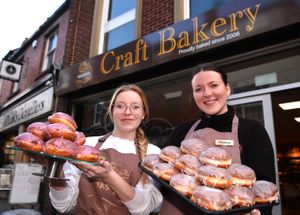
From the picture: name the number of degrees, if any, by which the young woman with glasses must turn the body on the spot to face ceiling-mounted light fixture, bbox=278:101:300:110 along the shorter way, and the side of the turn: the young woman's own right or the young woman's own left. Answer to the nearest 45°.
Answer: approximately 135° to the young woman's own left

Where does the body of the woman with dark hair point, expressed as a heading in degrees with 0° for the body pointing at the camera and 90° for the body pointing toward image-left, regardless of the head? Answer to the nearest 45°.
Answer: approximately 45°

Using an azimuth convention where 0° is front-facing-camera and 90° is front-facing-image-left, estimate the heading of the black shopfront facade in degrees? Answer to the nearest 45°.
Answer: approximately 45°

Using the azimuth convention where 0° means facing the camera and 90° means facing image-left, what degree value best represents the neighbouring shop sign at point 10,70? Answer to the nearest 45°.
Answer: approximately 0°

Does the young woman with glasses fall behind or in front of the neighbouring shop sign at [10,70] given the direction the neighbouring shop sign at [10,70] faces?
in front

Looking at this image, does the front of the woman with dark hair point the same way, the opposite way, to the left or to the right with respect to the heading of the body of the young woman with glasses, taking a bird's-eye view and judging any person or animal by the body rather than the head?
the same way

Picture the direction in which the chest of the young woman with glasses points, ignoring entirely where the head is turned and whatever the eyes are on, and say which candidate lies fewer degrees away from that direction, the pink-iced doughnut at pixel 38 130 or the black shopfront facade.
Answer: the pink-iced doughnut

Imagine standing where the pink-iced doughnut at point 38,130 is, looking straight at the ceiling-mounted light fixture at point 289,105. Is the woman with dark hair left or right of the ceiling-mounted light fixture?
right

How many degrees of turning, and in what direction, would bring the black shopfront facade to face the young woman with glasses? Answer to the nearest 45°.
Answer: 0° — it already faces them
